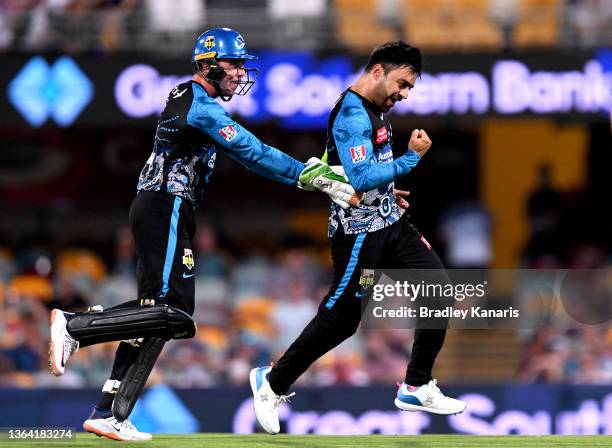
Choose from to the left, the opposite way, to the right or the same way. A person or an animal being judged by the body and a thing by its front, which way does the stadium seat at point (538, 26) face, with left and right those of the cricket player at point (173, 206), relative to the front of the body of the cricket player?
to the right

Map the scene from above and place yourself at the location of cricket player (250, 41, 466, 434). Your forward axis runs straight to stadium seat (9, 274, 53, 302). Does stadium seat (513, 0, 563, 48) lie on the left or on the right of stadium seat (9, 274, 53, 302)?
right

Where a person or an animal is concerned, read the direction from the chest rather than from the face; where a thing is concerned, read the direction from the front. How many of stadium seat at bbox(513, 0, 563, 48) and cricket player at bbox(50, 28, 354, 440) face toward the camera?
1

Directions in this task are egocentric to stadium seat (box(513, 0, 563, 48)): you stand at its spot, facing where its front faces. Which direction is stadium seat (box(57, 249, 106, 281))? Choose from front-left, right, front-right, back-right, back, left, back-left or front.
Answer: right

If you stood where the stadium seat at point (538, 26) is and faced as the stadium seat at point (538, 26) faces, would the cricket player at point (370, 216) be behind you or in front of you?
in front

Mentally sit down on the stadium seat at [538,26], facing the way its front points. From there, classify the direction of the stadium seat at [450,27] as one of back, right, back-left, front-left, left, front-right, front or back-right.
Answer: right

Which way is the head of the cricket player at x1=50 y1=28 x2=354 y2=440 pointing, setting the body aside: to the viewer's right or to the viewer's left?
to the viewer's right

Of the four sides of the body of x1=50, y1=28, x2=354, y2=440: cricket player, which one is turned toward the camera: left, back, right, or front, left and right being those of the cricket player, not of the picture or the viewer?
right

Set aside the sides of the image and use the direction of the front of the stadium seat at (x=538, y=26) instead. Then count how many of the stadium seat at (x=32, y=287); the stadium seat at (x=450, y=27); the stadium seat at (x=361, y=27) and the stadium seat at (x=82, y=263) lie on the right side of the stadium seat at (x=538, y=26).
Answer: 4
